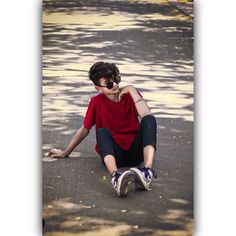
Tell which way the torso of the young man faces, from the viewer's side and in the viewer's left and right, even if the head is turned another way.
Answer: facing the viewer

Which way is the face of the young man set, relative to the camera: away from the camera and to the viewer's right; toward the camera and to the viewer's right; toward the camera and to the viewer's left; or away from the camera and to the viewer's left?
toward the camera and to the viewer's right
